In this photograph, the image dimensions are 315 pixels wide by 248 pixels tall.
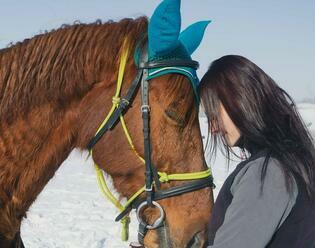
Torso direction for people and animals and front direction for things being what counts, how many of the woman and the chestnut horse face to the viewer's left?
1

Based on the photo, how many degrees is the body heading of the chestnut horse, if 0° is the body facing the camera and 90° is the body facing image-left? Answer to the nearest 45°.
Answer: approximately 270°

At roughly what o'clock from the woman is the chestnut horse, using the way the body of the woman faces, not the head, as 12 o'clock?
The chestnut horse is roughly at 1 o'clock from the woman.

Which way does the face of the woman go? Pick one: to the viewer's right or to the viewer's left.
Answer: to the viewer's left

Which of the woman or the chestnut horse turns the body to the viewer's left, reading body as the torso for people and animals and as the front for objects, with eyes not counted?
the woman

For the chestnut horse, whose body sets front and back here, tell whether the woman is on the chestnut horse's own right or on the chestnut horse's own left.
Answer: on the chestnut horse's own right

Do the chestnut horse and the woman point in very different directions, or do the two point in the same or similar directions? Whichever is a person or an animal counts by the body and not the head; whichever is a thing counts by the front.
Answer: very different directions

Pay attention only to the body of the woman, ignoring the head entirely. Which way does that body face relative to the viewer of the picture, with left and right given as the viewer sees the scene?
facing to the left of the viewer
